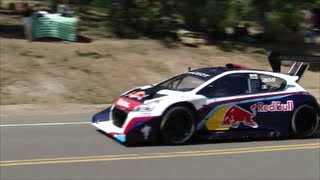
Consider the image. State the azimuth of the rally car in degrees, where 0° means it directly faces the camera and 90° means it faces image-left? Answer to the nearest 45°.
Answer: approximately 45°
